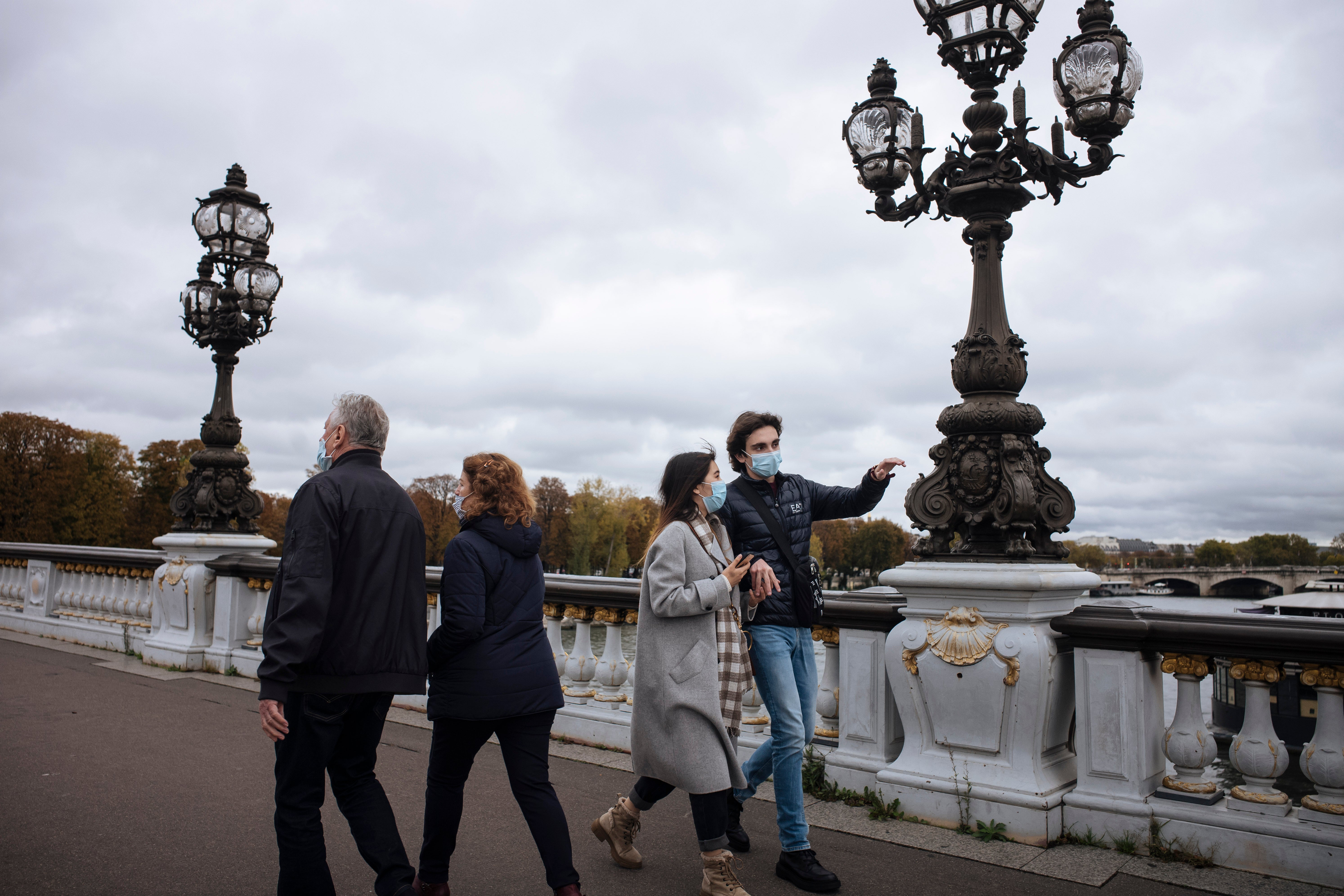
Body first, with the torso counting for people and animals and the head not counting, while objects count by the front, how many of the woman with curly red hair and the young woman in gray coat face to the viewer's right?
1

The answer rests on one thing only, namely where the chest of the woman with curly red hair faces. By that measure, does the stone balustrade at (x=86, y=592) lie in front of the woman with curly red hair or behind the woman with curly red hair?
in front

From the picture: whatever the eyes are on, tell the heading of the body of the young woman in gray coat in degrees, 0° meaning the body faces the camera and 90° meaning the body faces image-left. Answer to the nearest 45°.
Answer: approximately 270°

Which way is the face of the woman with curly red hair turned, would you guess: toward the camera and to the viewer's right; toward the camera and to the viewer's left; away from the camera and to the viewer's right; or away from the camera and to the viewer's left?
away from the camera and to the viewer's left

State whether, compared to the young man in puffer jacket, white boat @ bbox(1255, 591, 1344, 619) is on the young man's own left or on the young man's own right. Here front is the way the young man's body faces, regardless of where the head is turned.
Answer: on the young man's own left
